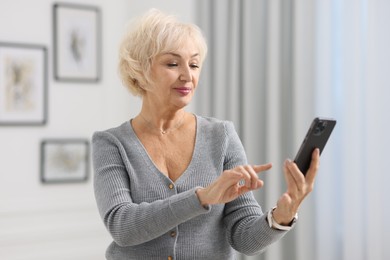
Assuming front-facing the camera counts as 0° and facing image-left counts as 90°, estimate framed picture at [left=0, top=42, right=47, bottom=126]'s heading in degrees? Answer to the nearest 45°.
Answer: approximately 315°

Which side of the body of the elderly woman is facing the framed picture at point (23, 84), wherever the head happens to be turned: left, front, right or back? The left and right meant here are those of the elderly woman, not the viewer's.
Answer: back

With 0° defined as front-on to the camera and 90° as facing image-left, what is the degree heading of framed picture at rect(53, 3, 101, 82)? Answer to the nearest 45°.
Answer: approximately 315°

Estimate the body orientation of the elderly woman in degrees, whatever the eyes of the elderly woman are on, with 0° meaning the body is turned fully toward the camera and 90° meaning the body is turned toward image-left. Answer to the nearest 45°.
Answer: approximately 315°
